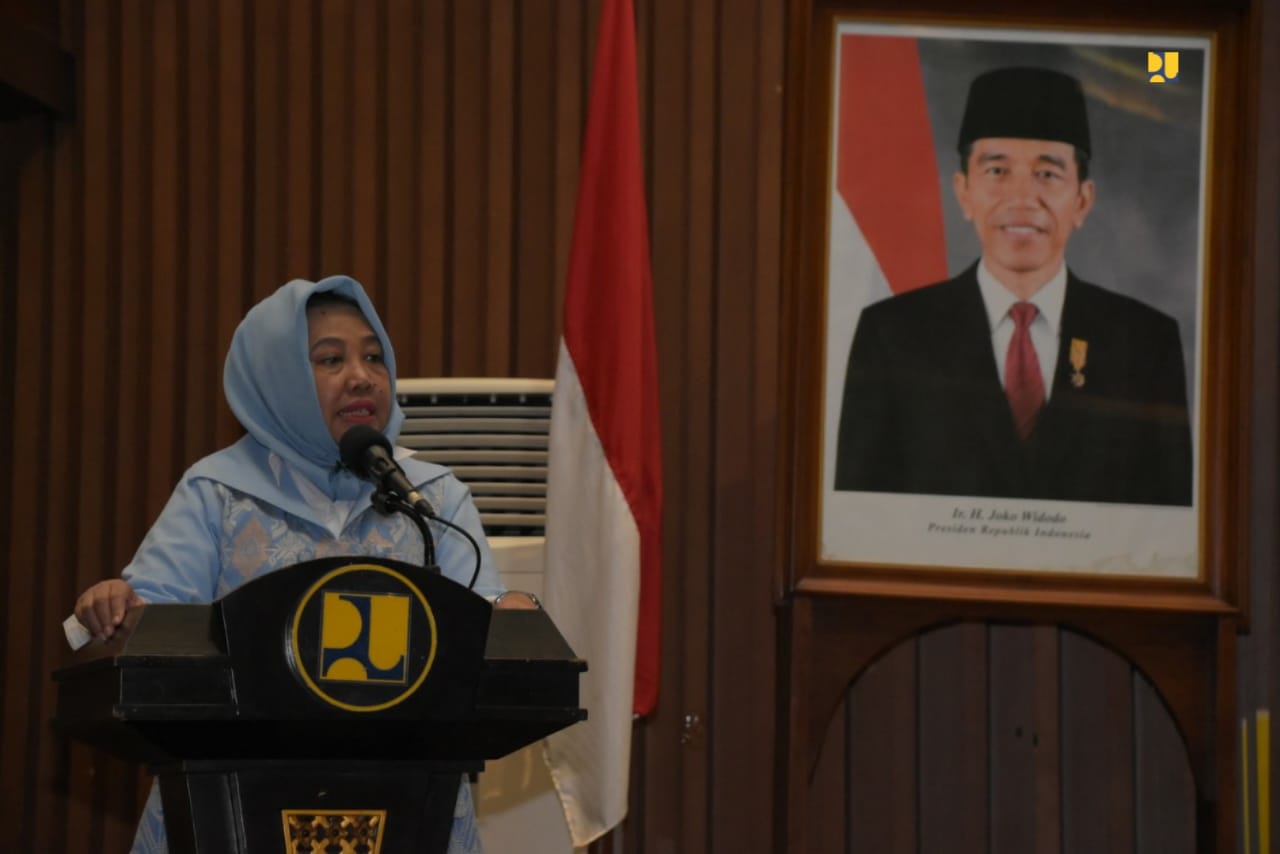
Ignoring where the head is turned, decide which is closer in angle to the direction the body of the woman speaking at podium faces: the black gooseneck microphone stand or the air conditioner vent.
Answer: the black gooseneck microphone stand

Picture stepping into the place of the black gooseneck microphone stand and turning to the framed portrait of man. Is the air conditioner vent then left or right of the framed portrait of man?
left

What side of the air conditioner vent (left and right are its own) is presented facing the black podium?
front

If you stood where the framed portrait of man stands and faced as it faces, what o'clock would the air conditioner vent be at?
The air conditioner vent is roughly at 2 o'clock from the framed portrait of man.

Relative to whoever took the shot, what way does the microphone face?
facing away from the viewer and to the left of the viewer

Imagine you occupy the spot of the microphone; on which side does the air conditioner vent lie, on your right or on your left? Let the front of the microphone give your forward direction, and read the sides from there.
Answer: on your right

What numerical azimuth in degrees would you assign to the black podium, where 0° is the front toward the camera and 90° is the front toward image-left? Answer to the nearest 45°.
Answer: approximately 0°

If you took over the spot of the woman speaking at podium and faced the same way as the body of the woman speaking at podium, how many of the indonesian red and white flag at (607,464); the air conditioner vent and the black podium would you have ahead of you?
1
